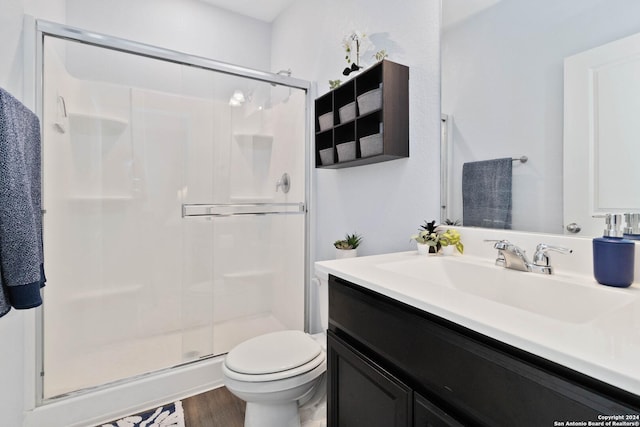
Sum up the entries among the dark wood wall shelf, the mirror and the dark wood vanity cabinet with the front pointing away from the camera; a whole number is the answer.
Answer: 0

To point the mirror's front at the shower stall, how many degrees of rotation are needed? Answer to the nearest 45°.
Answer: approximately 45° to its right

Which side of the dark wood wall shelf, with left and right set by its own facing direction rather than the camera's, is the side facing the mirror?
left

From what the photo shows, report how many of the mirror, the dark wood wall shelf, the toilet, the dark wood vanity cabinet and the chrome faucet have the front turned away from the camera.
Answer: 0

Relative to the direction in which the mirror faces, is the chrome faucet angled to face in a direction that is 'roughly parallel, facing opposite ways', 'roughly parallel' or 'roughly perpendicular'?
roughly parallel

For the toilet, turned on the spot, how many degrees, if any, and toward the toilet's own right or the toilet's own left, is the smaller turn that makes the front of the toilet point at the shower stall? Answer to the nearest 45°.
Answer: approximately 90° to the toilet's own right

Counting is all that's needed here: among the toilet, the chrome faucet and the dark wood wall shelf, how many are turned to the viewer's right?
0

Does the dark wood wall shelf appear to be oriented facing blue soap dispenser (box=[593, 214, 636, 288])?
no

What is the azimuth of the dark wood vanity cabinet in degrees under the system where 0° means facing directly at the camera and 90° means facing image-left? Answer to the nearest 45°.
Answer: approximately 45°

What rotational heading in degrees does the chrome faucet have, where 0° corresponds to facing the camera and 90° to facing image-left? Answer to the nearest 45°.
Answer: approximately 45°

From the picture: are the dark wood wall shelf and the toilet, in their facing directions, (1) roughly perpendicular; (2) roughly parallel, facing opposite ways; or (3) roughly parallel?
roughly parallel

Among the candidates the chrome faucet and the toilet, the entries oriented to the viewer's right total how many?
0

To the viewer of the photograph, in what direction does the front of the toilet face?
facing the viewer and to the left of the viewer
